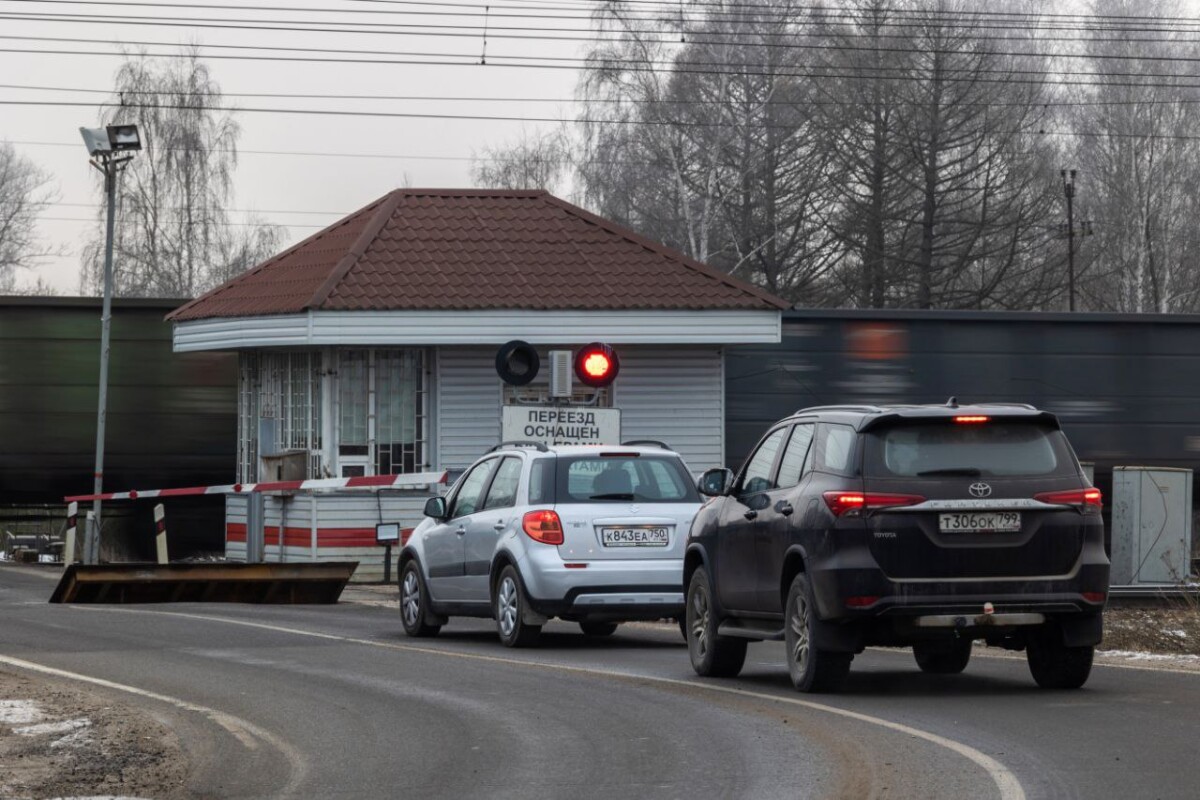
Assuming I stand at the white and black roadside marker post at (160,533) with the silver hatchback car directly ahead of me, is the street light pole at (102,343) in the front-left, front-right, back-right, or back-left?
back-right

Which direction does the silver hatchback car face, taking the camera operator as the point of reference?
facing away from the viewer and to the left of the viewer

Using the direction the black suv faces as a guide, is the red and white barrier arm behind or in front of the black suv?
in front

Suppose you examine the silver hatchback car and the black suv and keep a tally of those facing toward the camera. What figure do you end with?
0

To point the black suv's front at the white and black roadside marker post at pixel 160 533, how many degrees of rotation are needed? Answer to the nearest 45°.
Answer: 0° — it already faces it

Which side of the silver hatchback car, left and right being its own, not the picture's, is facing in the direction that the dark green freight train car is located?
front

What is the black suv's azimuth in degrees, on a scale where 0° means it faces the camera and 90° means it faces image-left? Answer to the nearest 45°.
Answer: approximately 135°

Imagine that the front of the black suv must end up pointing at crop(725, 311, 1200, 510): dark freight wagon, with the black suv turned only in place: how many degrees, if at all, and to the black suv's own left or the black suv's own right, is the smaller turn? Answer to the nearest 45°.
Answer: approximately 45° to the black suv's own right
